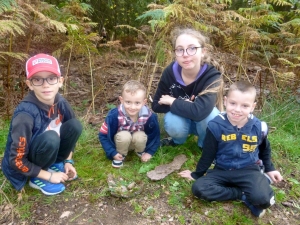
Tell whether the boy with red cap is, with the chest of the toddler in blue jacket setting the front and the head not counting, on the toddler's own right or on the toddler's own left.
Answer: on the toddler's own right

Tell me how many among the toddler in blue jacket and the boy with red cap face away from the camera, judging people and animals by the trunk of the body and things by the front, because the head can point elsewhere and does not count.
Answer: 0

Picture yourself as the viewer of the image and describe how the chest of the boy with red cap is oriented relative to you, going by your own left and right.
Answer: facing the viewer and to the right of the viewer

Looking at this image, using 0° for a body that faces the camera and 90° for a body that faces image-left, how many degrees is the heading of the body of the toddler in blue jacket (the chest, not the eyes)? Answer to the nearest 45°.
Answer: approximately 0°

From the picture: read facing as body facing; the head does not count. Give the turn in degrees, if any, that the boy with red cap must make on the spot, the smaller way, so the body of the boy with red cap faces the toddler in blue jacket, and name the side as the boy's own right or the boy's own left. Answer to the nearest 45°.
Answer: approximately 45° to the boy's own left
